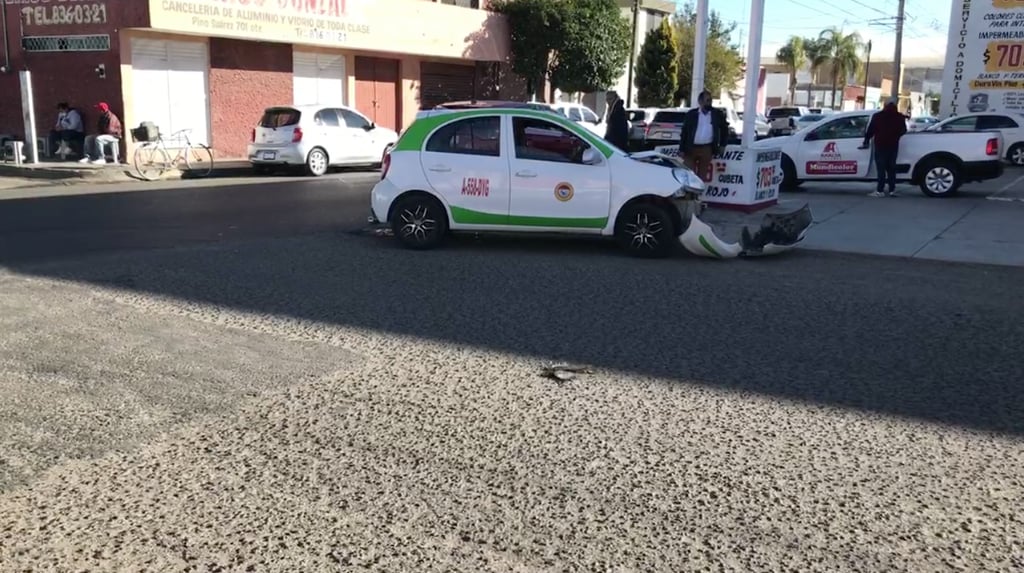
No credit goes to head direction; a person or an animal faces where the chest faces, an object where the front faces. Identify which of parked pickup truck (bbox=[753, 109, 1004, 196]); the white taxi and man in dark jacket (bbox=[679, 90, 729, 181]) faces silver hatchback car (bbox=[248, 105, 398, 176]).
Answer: the parked pickup truck

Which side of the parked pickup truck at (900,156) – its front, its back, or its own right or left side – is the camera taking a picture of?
left

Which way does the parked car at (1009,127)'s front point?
to the viewer's left

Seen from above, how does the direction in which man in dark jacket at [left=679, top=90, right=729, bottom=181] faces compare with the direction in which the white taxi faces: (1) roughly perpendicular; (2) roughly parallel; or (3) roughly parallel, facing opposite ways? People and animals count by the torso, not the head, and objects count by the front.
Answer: roughly perpendicular

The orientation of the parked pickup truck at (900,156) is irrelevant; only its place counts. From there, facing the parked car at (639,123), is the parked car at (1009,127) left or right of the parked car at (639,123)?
right

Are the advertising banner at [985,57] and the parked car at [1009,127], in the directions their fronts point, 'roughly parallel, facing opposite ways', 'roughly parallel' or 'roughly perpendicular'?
roughly perpendicular

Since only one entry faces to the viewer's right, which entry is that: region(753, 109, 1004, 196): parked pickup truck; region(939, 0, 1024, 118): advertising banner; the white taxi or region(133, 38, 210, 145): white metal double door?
the white taxi

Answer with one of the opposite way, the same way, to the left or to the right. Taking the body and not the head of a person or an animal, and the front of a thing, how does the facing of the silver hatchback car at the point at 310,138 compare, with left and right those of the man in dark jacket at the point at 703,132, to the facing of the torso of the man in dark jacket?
the opposite way

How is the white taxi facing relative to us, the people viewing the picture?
facing to the right of the viewer

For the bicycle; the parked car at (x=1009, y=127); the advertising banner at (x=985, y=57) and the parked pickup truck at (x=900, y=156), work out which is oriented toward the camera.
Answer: the advertising banner

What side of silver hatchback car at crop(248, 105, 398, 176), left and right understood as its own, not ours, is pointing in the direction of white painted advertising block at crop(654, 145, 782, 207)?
right

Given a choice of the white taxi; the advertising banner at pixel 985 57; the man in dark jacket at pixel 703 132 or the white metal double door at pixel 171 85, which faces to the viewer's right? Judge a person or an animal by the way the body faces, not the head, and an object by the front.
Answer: the white taxi

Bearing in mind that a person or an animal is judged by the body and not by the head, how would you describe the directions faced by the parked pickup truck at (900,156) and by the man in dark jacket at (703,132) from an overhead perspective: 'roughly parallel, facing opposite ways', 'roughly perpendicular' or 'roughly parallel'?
roughly perpendicular
